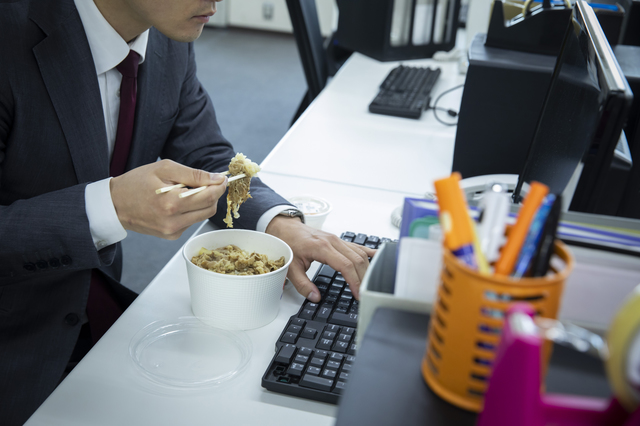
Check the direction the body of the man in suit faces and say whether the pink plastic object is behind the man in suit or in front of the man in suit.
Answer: in front

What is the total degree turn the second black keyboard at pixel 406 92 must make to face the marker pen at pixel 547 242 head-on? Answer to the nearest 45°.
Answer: approximately 90° to its left

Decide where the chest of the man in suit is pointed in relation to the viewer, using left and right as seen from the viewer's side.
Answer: facing the viewer and to the right of the viewer

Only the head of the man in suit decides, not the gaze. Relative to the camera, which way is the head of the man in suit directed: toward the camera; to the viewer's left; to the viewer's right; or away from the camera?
to the viewer's right

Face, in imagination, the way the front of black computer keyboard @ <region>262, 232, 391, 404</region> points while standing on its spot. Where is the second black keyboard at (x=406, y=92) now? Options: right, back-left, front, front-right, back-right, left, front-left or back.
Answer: right

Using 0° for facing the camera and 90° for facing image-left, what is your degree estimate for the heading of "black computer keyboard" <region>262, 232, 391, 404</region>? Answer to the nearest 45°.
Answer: approximately 90°

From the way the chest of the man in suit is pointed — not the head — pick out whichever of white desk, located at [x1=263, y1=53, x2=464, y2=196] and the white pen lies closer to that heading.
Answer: the white pen
